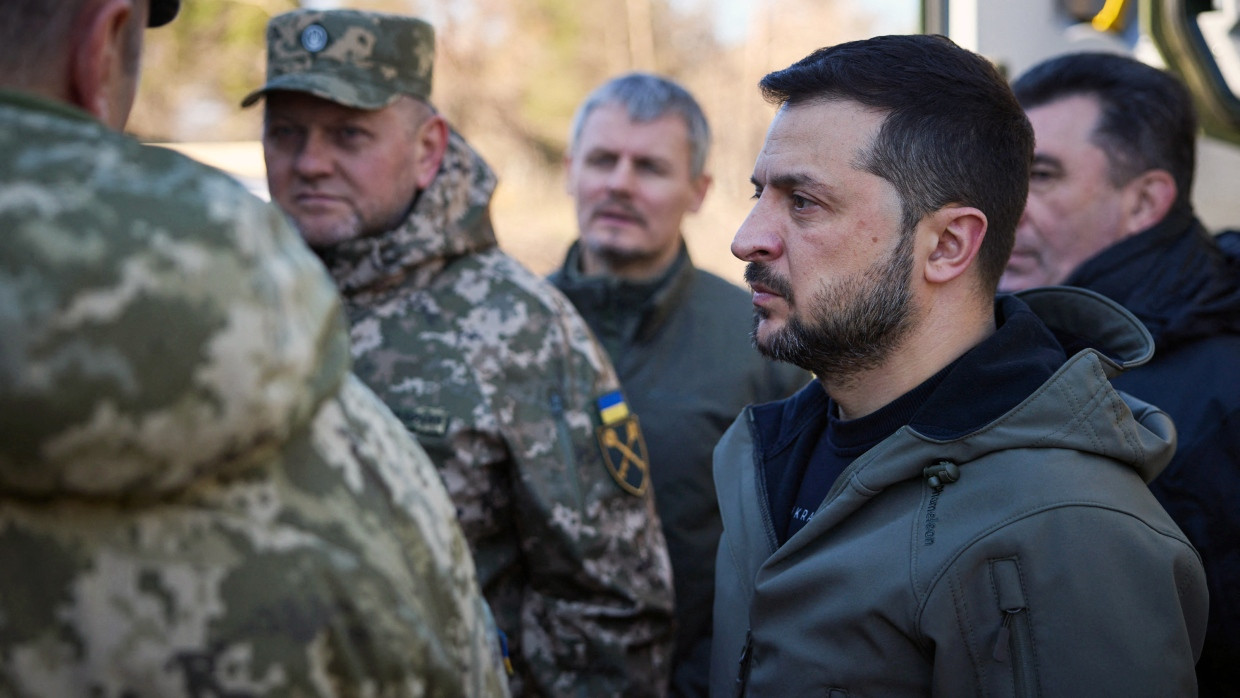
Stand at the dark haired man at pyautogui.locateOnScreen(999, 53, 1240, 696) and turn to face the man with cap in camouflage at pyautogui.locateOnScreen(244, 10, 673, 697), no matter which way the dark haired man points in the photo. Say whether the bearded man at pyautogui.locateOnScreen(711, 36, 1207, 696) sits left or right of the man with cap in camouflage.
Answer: left

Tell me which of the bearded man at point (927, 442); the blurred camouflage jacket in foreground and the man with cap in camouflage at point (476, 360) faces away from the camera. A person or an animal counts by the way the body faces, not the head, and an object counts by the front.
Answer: the blurred camouflage jacket in foreground

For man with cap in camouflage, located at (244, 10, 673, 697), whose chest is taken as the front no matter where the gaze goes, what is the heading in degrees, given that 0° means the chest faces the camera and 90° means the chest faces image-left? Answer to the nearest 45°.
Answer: approximately 45°

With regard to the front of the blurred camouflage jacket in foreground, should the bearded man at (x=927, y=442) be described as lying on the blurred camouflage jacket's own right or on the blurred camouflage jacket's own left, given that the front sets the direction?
on the blurred camouflage jacket's own right

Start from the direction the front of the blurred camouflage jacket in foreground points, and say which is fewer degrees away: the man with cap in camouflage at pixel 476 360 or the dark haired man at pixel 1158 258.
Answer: the man with cap in camouflage

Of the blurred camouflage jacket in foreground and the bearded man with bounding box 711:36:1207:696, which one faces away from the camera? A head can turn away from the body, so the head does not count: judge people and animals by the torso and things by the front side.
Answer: the blurred camouflage jacket in foreground

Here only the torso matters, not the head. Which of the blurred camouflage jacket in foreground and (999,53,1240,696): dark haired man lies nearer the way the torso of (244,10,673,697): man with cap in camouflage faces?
the blurred camouflage jacket in foreground

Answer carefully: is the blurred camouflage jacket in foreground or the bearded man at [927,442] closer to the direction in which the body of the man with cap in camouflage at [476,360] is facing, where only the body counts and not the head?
the blurred camouflage jacket in foreground

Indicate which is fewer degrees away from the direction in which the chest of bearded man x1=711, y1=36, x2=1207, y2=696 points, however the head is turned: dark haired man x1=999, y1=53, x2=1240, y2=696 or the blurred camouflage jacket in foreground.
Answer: the blurred camouflage jacket in foreground

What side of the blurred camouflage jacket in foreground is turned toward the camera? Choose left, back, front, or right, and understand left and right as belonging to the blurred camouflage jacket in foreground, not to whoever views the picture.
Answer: back

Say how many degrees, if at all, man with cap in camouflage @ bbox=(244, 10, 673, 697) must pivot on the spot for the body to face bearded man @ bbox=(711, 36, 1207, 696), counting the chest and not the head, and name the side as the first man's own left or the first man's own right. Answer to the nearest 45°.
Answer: approximately 90° to the first man's own left

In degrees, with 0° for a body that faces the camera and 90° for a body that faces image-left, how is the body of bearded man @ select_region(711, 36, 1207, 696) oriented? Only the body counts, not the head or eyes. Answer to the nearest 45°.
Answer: approximately 45°

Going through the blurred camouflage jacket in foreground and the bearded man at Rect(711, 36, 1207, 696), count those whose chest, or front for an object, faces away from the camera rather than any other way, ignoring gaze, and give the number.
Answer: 1

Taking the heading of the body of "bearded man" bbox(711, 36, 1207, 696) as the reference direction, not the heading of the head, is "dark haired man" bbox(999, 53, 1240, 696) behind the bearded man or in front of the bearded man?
behind
